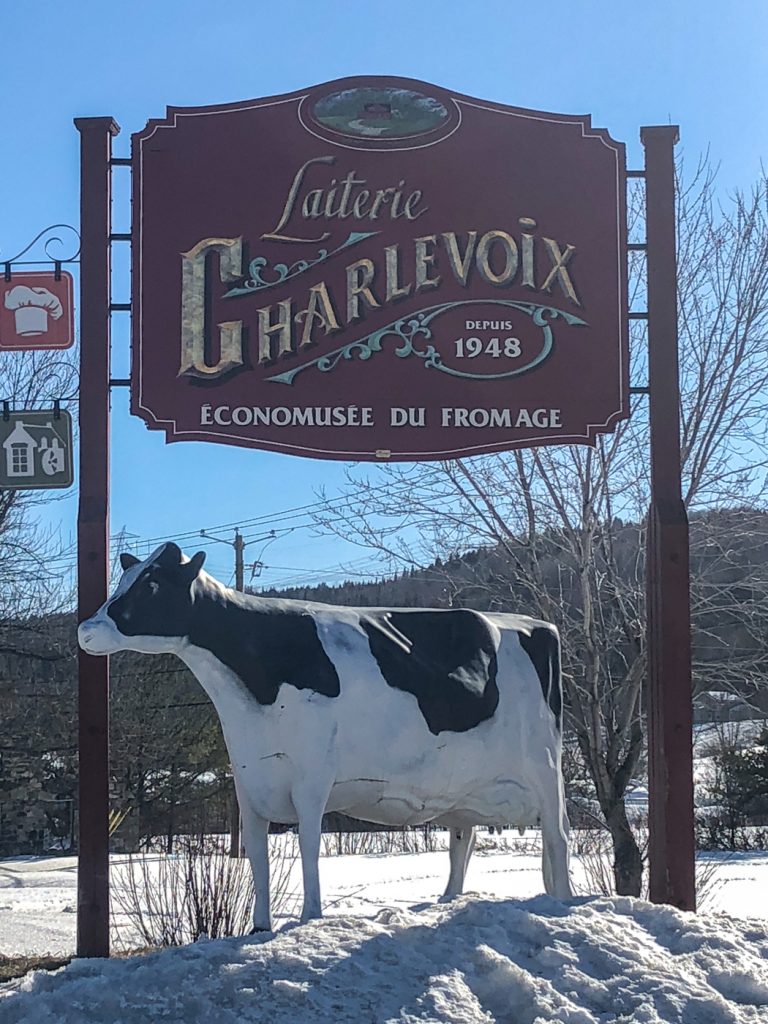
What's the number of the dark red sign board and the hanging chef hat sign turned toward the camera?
2

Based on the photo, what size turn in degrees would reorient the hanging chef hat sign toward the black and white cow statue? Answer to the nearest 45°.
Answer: approximately 45° to its left

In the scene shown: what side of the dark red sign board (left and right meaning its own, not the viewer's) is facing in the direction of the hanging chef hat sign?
right

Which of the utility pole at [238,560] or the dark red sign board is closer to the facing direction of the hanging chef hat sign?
the dark red sign board

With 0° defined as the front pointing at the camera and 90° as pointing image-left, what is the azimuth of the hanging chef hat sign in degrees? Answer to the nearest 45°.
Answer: approximately 0°

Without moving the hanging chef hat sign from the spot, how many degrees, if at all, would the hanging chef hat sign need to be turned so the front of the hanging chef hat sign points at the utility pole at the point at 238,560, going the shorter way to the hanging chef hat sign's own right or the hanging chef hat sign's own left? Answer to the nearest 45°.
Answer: approximately 180°
